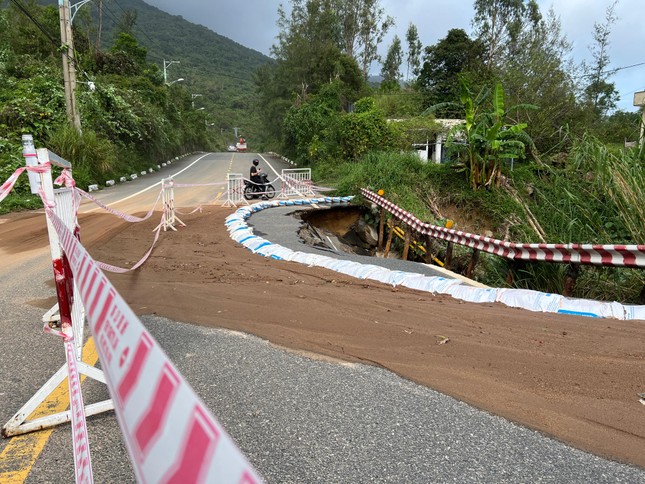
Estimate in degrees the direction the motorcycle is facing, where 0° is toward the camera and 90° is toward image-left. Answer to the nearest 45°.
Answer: approximately 270°

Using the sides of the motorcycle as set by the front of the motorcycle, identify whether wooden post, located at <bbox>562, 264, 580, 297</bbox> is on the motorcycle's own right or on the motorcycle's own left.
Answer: on the motorcycle's own right

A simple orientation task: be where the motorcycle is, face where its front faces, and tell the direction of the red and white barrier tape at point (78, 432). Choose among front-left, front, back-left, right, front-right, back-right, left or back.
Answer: right

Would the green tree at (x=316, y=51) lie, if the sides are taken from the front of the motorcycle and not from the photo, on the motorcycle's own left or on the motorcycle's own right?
on the motorcycle's own left

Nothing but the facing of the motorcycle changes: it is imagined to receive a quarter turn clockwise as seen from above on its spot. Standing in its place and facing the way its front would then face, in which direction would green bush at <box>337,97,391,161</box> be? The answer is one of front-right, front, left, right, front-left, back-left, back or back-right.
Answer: back-left

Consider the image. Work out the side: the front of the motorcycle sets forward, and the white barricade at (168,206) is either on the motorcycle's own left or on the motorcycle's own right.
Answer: on the motorcycle's own right

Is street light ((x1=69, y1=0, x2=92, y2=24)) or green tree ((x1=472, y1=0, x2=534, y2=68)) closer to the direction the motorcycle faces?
the green tree

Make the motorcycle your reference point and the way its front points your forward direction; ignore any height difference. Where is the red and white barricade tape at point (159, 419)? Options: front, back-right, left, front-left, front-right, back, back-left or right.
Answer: right

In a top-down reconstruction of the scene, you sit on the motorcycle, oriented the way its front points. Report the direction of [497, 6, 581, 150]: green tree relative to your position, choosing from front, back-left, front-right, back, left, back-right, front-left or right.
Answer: front

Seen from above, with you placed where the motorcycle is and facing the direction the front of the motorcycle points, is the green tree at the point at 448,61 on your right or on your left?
on your left

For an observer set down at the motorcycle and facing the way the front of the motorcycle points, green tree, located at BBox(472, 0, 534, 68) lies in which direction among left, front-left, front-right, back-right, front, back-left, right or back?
front-left

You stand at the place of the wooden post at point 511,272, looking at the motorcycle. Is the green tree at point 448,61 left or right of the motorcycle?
right
